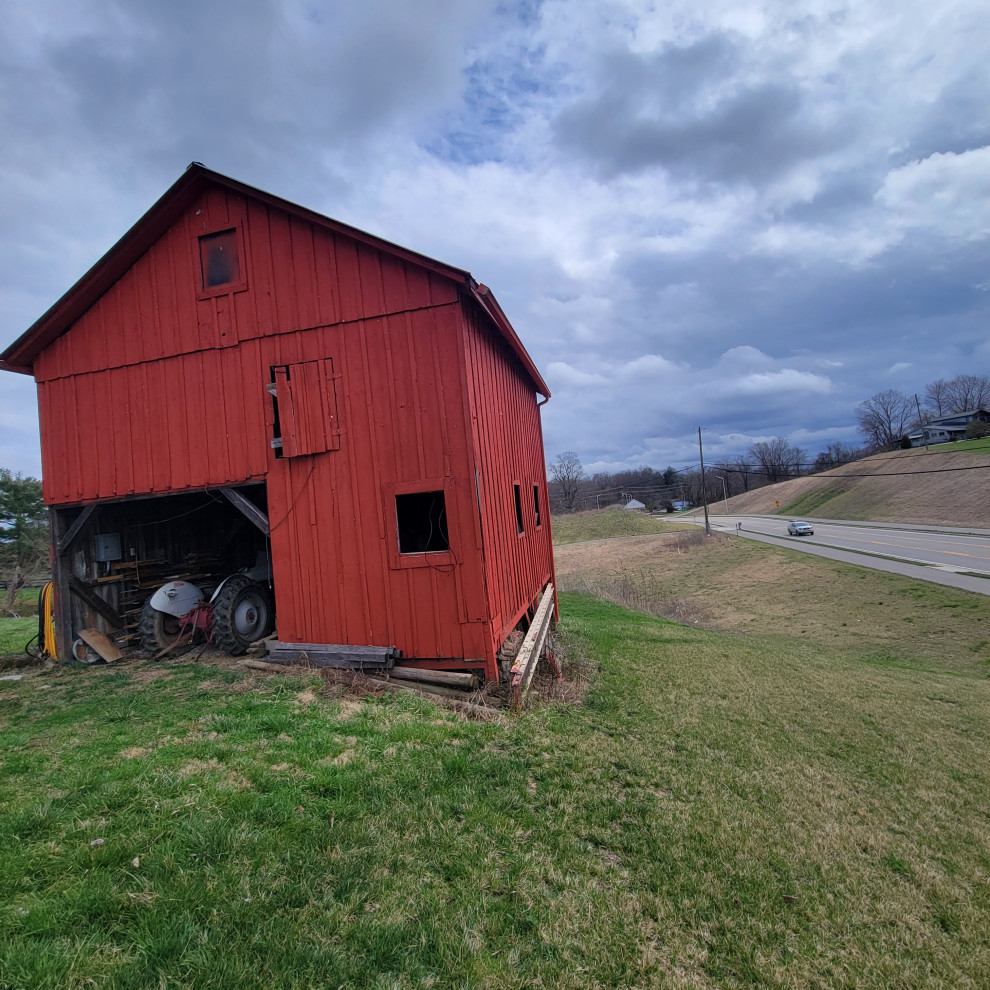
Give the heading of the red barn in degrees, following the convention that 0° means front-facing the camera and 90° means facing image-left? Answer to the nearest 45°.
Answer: approximately 45°
